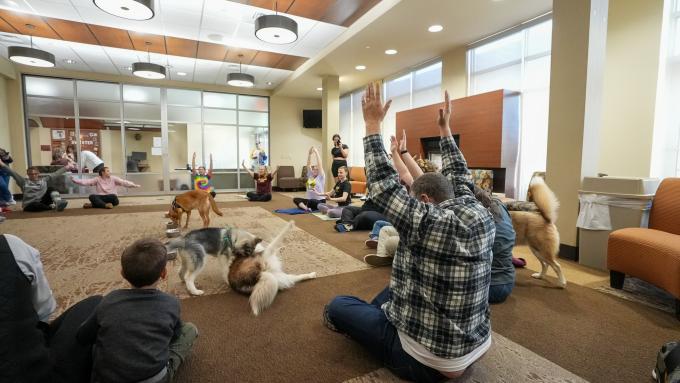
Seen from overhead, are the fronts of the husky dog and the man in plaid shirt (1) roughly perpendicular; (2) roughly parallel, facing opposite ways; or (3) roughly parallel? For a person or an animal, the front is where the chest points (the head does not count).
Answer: roughly perpendicular

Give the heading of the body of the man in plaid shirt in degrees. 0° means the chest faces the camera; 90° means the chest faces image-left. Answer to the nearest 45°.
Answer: approximately 135°

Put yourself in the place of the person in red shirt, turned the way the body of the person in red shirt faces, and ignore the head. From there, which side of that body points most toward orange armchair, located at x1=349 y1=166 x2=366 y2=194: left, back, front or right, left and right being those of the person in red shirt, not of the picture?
left

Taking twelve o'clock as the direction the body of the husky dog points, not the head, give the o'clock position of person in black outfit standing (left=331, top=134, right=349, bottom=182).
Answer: The person in black outfit standing is roughly at 10 o'clock from the husky dog.

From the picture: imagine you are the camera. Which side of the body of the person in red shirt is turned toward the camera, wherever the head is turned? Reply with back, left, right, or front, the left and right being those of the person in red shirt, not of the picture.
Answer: front

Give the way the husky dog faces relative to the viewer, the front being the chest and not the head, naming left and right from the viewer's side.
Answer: facing to the right of the viewer

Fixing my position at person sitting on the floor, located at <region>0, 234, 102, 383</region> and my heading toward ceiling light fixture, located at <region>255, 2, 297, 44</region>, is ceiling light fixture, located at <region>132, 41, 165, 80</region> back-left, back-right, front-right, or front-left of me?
front-left

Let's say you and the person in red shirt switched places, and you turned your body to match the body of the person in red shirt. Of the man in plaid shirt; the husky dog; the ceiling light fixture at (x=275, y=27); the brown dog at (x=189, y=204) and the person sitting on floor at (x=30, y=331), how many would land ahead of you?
5

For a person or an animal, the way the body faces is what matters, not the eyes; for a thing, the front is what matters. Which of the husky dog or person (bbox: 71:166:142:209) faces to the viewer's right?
the husky dog

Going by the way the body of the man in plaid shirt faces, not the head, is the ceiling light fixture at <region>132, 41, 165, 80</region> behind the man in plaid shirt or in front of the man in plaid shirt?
in front

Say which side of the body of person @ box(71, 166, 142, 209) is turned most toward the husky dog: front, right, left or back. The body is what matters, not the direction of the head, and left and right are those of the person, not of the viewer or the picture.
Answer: front

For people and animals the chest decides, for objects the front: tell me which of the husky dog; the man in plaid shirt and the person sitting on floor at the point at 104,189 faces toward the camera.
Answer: the person sitting on floor

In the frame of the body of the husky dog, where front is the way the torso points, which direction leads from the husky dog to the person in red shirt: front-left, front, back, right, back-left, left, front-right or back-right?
left

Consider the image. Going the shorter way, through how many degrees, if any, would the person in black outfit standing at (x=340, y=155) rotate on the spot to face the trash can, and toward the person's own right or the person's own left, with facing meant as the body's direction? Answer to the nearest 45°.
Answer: approximately 90° to the person's own left

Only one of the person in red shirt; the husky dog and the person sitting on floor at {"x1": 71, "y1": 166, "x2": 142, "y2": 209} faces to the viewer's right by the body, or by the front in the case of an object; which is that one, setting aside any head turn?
the husky dog

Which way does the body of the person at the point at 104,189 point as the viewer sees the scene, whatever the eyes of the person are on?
toward the camera

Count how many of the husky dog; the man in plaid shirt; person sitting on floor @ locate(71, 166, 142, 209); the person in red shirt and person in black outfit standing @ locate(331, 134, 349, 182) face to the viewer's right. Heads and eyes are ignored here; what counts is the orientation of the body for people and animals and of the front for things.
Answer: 1

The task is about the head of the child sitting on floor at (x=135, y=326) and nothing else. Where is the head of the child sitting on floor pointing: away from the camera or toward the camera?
away from the camera
